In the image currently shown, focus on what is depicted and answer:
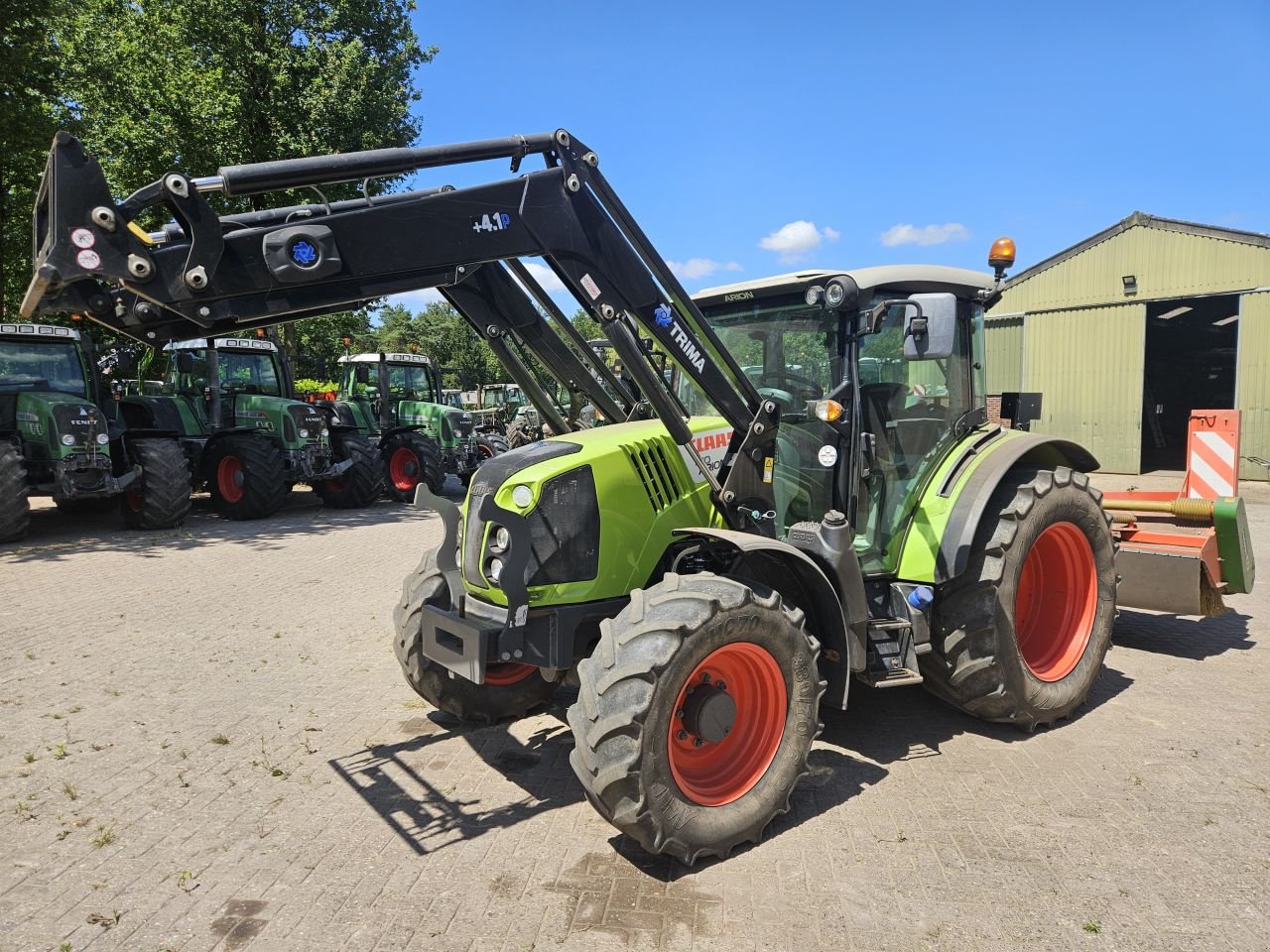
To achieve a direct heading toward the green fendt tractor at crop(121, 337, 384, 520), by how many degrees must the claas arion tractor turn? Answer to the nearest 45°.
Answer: approximately 90° to its right

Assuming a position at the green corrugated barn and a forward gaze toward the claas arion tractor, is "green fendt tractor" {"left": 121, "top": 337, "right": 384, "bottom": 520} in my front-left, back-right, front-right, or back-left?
front-right

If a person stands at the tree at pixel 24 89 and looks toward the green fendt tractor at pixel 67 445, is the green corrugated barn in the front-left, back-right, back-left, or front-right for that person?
front-left

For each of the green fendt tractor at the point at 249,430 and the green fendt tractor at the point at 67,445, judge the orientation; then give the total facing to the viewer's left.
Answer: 0

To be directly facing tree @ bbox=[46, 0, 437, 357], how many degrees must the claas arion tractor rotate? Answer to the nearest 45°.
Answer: approximately 90° to its right

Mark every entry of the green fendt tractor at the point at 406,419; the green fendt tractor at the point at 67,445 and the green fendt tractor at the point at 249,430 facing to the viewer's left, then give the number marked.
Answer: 0

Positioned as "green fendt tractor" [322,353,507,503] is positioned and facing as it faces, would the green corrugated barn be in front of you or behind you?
in front

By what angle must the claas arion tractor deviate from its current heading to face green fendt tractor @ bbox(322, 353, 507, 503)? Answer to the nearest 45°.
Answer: approximately 135° to its right

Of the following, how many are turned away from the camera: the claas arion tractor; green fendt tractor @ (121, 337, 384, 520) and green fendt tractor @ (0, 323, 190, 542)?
0

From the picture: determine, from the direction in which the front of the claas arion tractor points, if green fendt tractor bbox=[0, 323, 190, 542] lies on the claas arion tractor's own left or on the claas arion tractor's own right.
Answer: on the claas arion tractor's own right

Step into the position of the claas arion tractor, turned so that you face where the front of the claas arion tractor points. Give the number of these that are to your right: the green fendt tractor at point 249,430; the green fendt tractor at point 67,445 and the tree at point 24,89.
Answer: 3

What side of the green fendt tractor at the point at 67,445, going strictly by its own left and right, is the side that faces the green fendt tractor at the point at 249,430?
left

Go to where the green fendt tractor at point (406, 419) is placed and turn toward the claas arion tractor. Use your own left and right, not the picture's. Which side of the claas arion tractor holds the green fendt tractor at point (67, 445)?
right

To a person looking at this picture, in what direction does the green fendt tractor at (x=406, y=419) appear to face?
facing the viewer and to the right of the viewer

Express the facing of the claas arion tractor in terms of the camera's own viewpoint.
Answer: facing the viewer and to the left of the viewer
